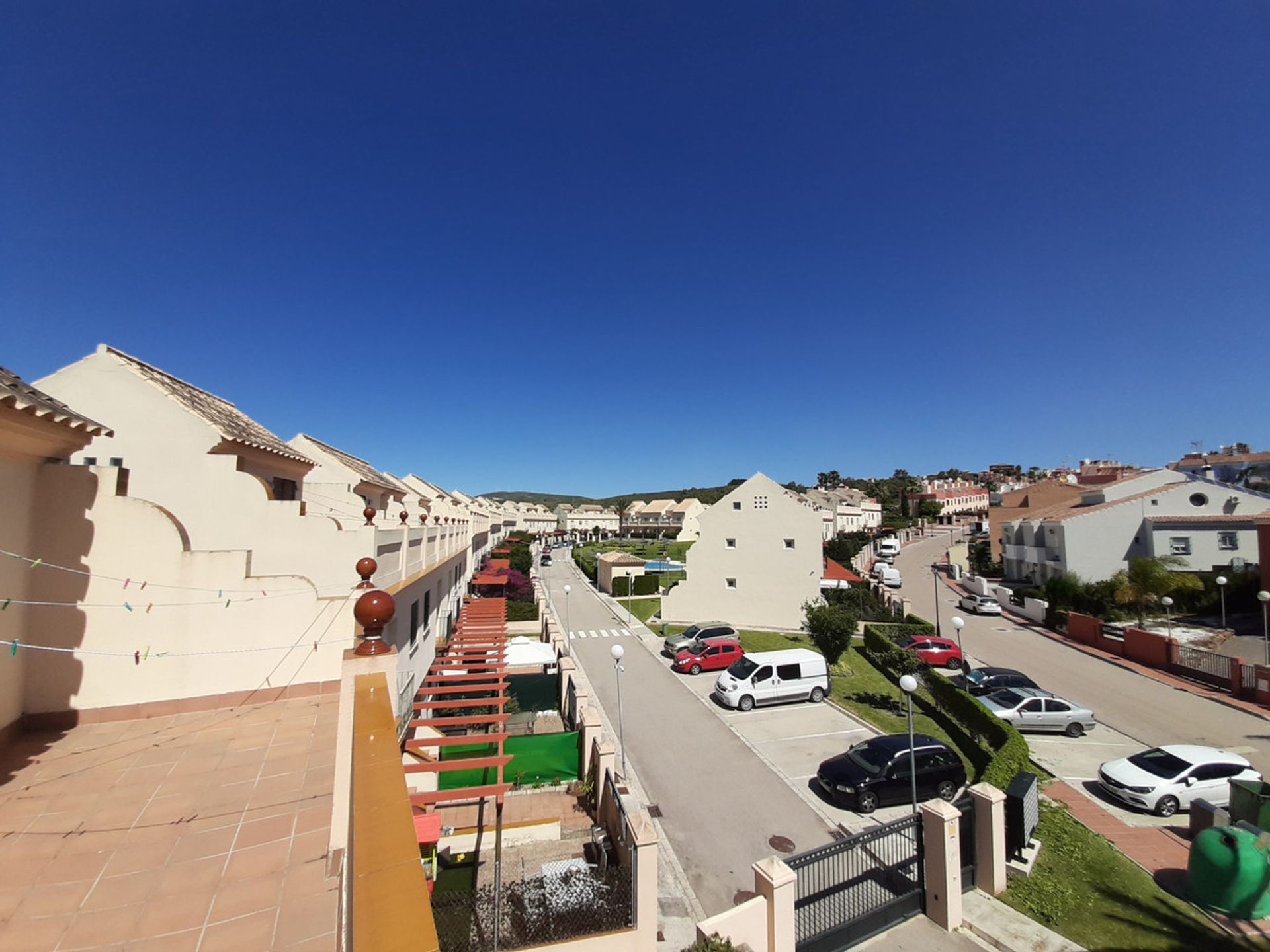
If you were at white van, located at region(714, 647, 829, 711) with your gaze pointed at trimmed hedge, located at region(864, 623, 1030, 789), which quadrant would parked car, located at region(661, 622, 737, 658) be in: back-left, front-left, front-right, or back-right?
back-left

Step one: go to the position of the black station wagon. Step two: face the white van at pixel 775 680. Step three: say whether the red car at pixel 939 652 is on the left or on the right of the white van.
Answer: right

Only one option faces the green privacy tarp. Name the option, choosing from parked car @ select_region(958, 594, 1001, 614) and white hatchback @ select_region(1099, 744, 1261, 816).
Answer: the white hatchback

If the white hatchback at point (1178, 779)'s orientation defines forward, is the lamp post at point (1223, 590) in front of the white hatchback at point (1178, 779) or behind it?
behind
